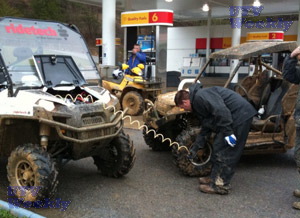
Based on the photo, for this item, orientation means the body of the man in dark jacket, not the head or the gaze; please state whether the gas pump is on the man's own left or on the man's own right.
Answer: on the man's own right

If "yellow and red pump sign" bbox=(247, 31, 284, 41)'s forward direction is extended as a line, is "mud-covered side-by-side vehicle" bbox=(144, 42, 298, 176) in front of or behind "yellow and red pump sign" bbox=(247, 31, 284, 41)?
in front

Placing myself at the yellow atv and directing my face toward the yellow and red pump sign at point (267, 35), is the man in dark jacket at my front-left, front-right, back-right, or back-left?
back-right

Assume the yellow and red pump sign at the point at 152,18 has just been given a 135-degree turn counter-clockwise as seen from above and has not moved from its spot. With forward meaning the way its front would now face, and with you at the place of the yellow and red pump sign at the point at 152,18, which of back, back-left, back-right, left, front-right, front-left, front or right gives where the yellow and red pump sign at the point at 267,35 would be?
front

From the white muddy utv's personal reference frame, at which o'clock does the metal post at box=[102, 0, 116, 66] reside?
The metal post is roughly at 8 o'clock from the white muddy utv.

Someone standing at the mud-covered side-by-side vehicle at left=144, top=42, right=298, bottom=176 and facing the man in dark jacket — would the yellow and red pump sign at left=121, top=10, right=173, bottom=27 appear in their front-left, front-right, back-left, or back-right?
back-right

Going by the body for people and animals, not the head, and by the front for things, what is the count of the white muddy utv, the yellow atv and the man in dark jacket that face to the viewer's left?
1

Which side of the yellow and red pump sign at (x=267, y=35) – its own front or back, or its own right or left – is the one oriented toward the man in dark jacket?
front

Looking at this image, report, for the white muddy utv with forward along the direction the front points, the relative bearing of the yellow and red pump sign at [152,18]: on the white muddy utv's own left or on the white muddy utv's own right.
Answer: on the white muddy utv's own left

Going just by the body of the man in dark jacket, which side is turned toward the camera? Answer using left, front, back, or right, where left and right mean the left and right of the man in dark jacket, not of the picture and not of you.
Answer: left

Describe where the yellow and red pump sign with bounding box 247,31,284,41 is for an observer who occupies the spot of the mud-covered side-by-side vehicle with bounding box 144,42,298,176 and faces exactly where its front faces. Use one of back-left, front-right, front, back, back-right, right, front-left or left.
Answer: back-right
